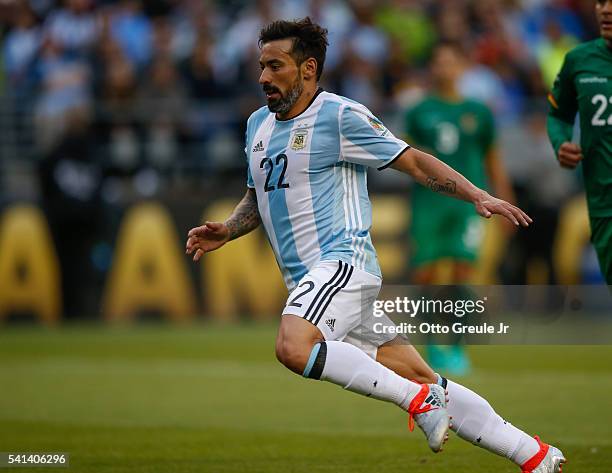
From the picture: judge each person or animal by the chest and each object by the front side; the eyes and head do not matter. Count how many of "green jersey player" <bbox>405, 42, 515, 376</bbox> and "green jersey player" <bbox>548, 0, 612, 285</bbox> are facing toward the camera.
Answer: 2

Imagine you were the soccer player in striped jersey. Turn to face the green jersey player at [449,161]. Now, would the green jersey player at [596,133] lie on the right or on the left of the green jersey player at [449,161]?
right

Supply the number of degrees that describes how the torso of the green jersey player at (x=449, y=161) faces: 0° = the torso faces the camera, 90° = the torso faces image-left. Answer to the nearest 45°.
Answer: approximately 0°

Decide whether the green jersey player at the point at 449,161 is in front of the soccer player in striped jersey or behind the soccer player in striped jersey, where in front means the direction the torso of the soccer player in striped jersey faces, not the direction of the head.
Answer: behind

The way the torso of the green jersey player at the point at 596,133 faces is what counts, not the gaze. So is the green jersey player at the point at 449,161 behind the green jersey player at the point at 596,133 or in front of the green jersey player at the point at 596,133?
behind
